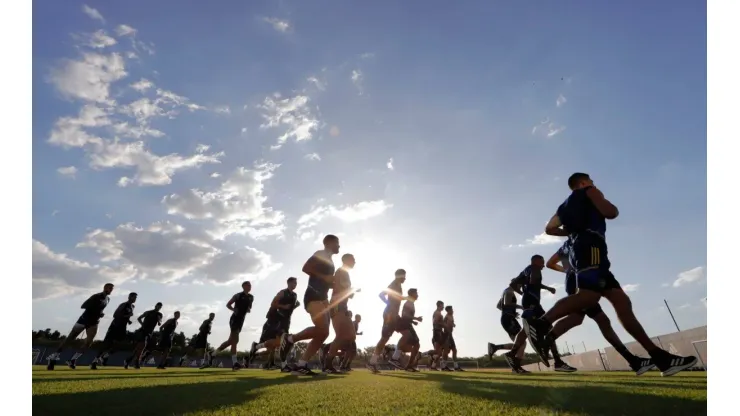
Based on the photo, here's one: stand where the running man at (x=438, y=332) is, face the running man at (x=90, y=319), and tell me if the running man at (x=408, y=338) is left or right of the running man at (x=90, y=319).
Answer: left

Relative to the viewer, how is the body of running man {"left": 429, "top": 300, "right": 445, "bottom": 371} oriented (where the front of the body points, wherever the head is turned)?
to the viewer's right

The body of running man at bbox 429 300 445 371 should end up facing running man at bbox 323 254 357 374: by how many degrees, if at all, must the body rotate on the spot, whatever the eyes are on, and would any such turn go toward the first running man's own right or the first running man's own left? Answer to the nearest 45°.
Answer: approximately 90° to the first running man's own right

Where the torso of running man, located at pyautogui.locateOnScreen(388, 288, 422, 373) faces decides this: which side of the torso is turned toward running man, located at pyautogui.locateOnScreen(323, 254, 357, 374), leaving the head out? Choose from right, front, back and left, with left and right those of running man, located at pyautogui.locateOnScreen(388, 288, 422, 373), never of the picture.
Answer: right

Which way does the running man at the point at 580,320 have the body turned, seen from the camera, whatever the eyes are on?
to the viewer's right

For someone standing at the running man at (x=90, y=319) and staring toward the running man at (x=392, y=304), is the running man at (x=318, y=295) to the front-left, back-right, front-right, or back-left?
front-right
